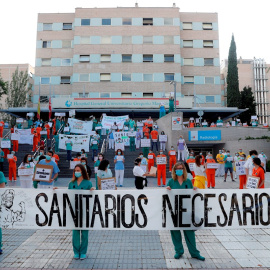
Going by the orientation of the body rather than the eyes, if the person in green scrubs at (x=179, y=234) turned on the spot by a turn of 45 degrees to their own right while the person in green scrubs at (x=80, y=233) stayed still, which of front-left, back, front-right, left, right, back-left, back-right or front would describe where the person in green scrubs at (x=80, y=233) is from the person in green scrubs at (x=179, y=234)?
front-right

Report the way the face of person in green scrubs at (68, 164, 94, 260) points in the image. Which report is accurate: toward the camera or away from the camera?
toward the camera

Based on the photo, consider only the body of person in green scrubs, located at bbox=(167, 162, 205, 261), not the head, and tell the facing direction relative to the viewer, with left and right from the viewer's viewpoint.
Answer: facing the viewer

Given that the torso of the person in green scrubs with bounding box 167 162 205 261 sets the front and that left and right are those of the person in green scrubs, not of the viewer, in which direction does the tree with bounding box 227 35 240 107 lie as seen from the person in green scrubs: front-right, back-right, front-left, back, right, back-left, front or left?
back
